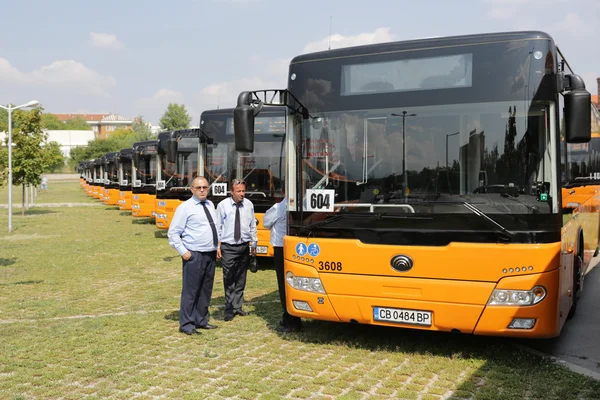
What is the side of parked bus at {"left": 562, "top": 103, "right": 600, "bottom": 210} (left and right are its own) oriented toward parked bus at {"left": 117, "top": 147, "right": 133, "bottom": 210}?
right

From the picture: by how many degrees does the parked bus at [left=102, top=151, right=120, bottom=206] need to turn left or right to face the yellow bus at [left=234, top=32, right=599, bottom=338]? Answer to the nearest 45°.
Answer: approximately 45° to its left

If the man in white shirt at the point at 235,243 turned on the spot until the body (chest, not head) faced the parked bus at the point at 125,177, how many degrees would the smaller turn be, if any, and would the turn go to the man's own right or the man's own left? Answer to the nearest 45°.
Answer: approximately 180°

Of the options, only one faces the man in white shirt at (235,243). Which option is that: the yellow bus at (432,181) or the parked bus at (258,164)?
the parked bus
